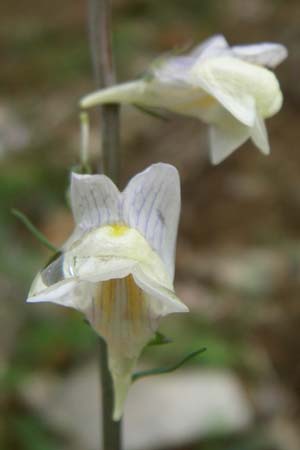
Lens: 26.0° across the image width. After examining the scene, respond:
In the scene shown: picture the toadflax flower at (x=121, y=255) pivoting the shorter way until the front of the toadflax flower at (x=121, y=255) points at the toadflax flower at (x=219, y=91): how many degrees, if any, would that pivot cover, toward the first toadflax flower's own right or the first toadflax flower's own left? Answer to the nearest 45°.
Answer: approximately 135° to the first toadflax flower's own left

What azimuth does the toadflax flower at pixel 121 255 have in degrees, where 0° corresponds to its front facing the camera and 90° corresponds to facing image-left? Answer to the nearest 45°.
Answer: approximately 0°
